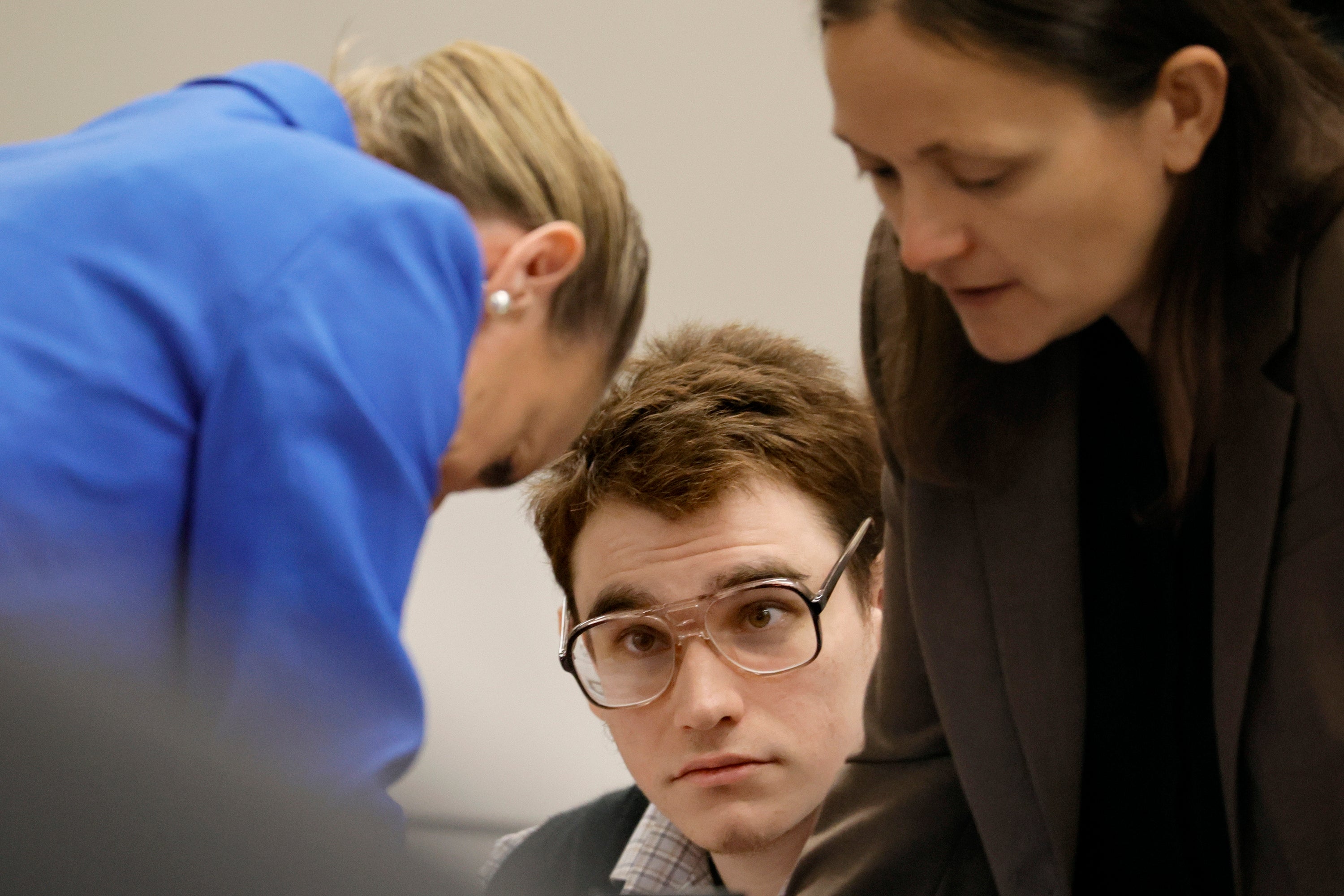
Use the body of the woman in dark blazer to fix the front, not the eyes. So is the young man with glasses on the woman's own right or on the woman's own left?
on the woman's own right

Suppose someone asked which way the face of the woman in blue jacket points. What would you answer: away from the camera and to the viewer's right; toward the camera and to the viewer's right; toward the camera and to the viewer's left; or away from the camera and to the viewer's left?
away from the camera and to the viewer's right

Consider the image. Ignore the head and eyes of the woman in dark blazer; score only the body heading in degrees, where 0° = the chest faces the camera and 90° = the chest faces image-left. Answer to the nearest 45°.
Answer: approximately 45°
